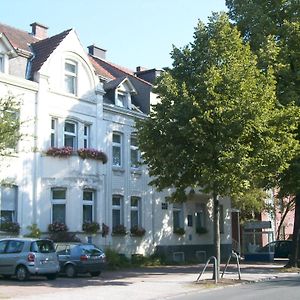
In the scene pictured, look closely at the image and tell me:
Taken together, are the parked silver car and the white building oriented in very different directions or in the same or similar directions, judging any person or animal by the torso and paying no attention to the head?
very different directions

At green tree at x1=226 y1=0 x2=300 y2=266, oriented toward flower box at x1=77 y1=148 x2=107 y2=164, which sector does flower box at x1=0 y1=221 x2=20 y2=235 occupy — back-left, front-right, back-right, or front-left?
front-left

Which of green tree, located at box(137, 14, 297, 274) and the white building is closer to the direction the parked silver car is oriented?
the white building

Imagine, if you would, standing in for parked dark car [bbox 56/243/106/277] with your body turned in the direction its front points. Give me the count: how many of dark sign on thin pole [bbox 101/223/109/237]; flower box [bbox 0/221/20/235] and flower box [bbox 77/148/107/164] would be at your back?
0

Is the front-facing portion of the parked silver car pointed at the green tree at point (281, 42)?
no

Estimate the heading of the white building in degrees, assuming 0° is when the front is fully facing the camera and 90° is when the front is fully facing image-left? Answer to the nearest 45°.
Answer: approximately 315°

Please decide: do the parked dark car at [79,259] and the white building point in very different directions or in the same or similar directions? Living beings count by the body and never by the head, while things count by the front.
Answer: very different directions

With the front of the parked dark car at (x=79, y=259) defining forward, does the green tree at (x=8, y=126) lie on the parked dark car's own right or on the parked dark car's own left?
on the parked dark car's own left

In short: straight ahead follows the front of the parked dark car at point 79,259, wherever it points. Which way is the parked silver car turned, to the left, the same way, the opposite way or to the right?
the same way

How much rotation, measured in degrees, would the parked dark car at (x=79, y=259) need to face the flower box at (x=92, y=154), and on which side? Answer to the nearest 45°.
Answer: approximately 45° to its right

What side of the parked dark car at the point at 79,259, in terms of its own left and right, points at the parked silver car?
left

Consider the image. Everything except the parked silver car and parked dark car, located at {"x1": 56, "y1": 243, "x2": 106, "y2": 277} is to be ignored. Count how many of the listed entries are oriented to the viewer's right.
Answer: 0

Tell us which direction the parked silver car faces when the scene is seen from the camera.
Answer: facing away from the viewer and to the left of the viewer

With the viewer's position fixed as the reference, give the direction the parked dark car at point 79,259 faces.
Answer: facing away from the viewer and to the left of the viewer

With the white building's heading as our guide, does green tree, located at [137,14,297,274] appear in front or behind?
in front

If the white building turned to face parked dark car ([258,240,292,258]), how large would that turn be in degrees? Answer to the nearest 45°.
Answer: approximately 90° to its left

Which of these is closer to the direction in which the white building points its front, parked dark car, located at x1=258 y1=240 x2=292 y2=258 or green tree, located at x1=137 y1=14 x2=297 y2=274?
the green tree
